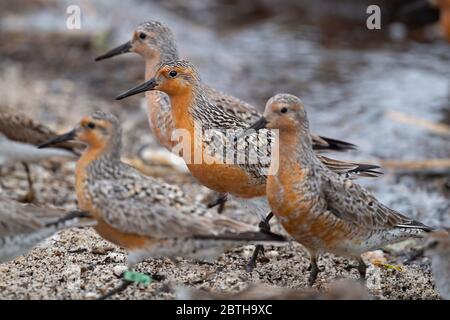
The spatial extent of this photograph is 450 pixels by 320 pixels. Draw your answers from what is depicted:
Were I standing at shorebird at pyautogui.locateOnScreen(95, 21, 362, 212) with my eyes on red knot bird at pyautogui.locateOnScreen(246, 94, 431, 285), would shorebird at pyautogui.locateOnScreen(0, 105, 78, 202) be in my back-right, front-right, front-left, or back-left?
back-right

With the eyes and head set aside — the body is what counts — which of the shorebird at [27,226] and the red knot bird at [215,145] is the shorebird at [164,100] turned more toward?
the shorebird

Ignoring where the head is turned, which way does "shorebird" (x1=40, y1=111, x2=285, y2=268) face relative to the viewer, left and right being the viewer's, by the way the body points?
facing to the left of the viewer

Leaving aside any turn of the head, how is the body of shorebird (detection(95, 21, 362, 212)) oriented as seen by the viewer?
to the viewer's left

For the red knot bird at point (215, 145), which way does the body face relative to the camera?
to the viewer's left

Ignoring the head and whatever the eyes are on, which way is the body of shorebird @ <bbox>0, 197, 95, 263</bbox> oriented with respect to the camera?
to the viewer's left

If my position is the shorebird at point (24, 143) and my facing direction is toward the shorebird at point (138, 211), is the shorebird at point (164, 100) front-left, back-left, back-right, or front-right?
front-left

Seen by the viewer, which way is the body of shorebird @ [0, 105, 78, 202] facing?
to the viewer's left

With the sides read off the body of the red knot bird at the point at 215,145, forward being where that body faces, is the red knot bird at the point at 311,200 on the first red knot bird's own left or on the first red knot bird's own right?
on the first red knot bird's own left
